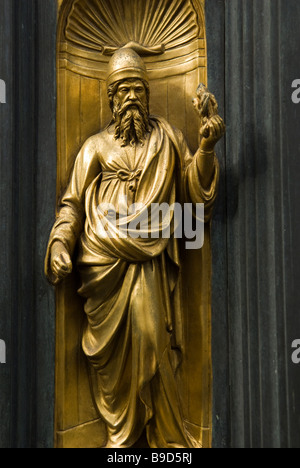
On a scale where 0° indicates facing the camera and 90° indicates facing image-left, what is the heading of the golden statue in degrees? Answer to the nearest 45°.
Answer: approximately 0°
